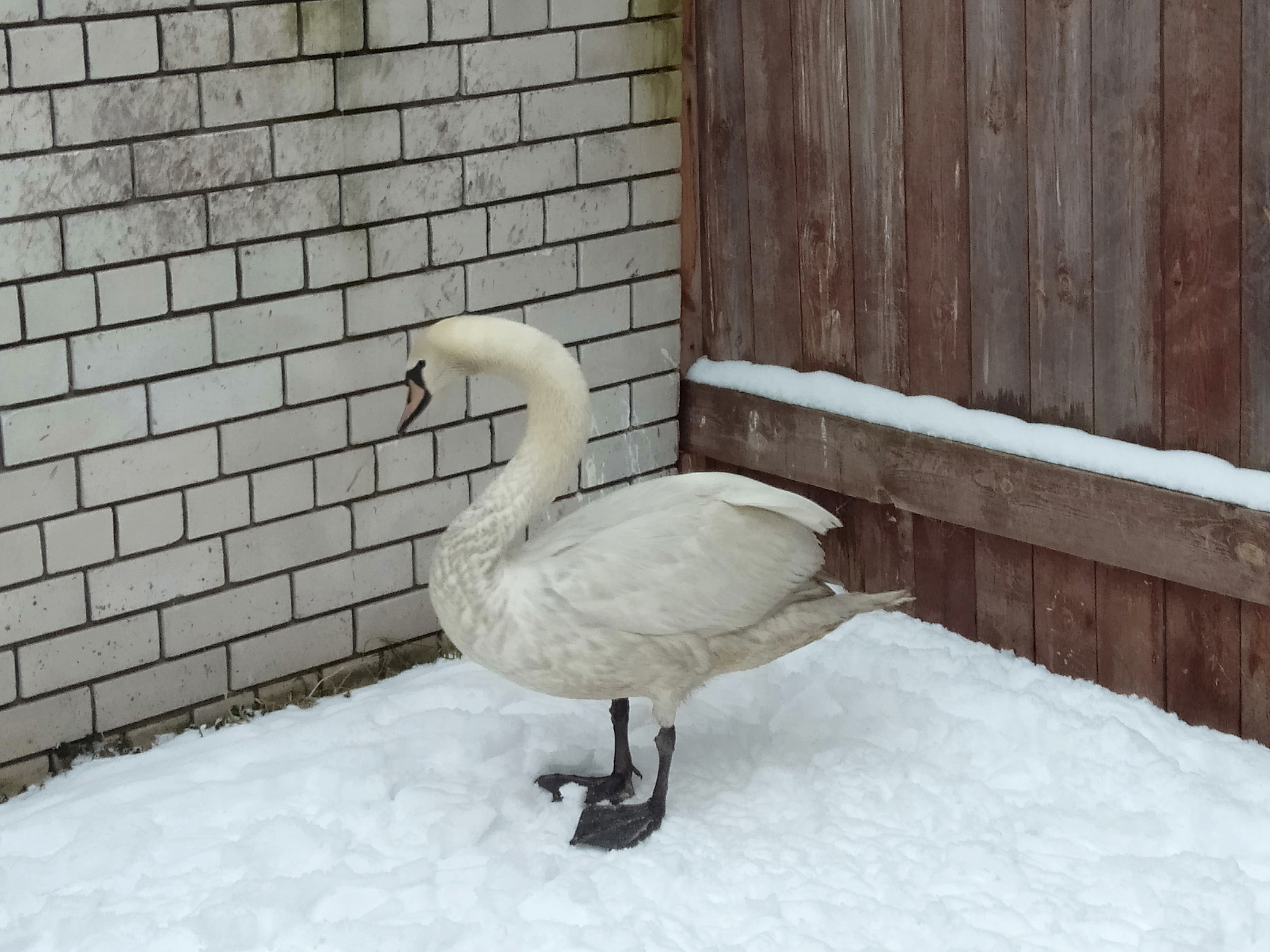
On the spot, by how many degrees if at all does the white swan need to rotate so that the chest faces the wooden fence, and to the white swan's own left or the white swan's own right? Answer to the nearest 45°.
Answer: approximately 135° to the white swan's own right

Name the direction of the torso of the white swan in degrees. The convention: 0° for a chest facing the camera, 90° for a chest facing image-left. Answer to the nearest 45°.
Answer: approximately 90°
